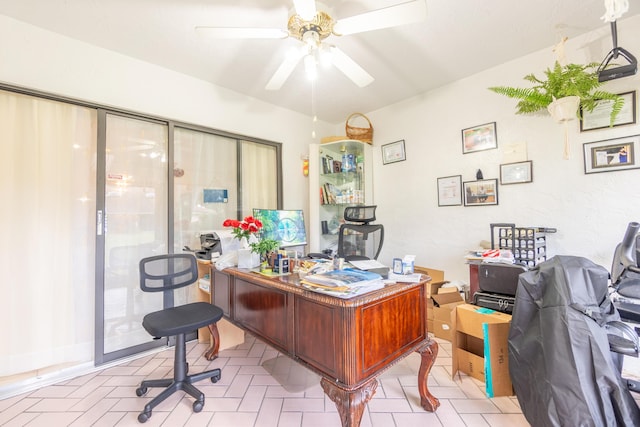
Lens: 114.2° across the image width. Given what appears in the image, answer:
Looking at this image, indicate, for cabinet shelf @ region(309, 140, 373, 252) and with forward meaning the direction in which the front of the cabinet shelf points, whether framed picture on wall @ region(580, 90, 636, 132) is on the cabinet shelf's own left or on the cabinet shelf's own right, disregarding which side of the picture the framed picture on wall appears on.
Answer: on the cabinet shelf's own left

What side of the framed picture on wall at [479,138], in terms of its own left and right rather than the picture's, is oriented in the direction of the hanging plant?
left

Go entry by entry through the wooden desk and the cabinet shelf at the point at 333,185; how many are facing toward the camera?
1

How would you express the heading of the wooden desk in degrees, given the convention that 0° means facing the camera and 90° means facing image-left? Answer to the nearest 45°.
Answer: approximately 225°

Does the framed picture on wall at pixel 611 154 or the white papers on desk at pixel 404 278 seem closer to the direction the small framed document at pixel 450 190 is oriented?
the white papers on desk

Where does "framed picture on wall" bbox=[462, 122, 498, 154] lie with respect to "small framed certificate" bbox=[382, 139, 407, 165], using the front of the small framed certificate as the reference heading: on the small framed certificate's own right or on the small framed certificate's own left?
on the small framed certificate's own left

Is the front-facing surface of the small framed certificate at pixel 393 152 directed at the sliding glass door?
yes

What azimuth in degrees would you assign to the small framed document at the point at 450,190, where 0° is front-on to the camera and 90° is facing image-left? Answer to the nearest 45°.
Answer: approximately 45°

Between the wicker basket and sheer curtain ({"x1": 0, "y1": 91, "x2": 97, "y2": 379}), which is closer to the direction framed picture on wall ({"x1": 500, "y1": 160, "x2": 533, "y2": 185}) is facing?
the sheer curtain

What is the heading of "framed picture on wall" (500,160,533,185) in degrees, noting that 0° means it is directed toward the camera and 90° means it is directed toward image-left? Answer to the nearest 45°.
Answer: approximately 45°

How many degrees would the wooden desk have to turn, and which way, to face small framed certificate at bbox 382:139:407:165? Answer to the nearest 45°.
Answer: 0° — it already faces it

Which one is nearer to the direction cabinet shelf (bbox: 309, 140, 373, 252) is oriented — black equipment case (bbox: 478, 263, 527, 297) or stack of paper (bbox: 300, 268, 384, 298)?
the stack of paper

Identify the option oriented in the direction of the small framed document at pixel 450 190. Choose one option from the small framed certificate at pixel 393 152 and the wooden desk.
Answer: the wooden desk
